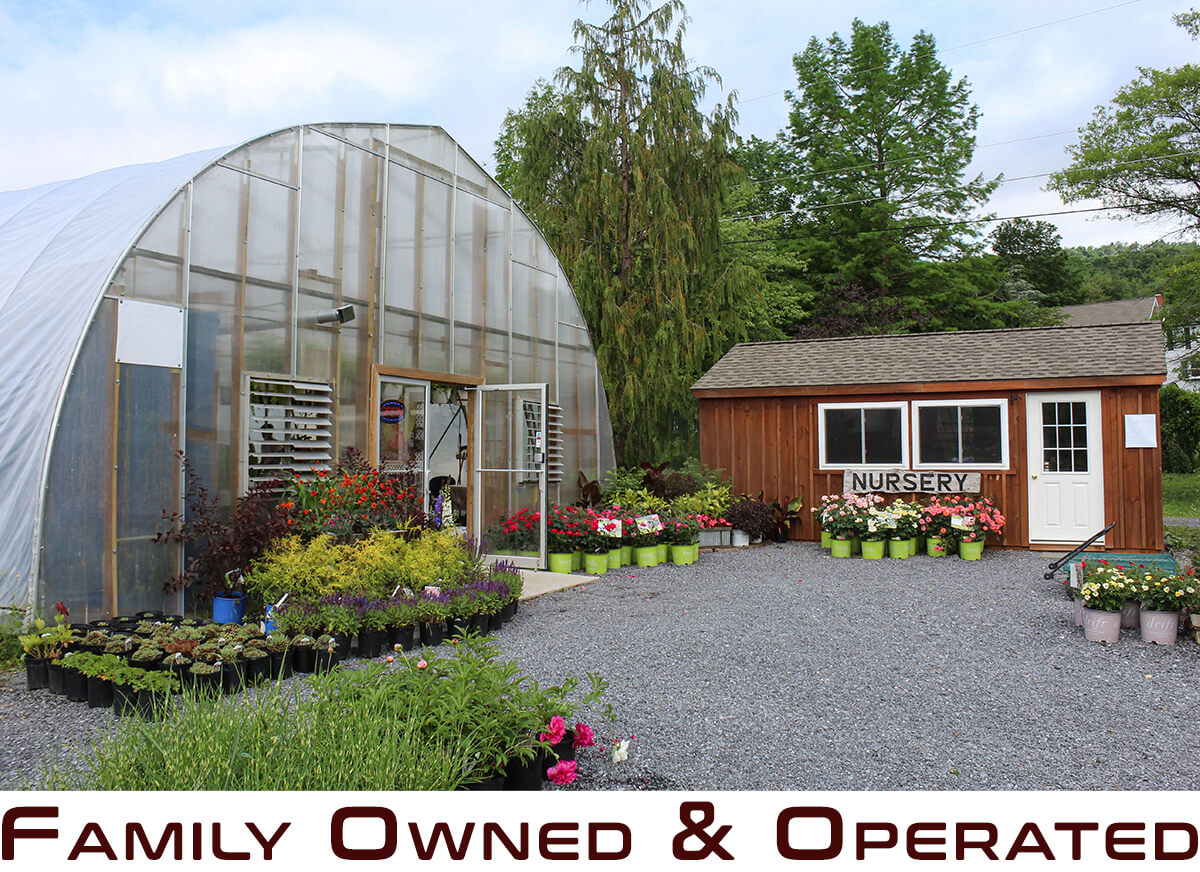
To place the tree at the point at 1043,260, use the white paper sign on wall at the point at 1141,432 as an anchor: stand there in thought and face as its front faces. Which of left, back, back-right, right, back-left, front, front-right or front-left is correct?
back

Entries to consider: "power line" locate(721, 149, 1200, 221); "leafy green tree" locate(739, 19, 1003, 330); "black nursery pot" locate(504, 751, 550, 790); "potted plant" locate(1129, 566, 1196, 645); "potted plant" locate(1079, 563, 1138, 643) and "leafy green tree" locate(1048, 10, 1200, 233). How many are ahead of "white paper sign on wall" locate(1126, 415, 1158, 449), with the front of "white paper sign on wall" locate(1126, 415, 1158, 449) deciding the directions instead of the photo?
3

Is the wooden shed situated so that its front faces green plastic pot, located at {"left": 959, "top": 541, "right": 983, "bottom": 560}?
yes

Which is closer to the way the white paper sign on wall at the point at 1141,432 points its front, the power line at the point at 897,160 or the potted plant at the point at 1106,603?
the potted plant

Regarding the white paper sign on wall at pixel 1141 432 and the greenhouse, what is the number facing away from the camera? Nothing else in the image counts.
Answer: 0

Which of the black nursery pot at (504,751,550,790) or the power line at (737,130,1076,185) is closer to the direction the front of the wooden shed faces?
the black nursery pot

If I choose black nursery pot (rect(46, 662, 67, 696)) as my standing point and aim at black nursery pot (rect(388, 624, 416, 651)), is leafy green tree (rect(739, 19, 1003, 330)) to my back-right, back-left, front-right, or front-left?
front-left

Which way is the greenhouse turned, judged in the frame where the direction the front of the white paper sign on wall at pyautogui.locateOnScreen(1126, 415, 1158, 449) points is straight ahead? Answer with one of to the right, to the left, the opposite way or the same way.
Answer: to the left

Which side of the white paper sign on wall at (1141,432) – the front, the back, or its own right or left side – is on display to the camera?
front

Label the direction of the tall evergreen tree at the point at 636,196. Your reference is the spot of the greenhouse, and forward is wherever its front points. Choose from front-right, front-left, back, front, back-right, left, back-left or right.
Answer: left

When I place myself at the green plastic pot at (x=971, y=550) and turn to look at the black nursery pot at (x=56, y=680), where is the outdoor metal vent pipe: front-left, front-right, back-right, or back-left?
front-right

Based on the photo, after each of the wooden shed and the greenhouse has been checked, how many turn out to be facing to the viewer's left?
0

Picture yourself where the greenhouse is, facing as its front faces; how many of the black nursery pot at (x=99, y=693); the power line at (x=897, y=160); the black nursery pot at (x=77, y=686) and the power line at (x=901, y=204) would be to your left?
2

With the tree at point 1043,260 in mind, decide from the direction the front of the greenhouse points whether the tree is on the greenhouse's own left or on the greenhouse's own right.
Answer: on the greenhouse's own left

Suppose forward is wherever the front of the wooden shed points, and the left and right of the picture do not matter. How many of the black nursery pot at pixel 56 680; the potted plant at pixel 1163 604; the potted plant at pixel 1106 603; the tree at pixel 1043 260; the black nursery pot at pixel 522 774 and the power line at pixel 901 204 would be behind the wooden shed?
2

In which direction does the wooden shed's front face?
toward the camera

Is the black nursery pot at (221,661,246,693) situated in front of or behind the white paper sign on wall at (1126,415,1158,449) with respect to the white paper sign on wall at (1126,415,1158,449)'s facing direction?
in front
